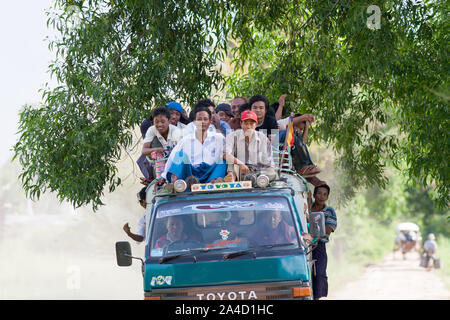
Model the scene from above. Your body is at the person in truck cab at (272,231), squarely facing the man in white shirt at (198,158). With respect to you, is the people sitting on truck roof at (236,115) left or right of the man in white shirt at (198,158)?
right

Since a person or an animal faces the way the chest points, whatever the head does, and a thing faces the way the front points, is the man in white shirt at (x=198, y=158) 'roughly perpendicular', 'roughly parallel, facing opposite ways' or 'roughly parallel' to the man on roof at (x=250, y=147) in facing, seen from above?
roughly parallel

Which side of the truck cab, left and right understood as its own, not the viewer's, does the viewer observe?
front

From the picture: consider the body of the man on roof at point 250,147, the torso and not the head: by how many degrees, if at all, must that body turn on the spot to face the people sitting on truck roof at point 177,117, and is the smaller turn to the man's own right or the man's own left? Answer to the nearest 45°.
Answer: approximately 135° to the man's own right

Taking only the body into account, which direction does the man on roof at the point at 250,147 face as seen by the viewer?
toward the camera

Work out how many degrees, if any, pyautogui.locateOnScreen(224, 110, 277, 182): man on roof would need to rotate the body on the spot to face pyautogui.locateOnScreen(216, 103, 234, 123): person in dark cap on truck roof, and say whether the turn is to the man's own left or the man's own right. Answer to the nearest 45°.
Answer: approximately 180°

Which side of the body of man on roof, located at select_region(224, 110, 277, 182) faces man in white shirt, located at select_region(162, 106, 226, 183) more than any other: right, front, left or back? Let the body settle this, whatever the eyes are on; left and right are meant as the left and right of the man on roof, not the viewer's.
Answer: right

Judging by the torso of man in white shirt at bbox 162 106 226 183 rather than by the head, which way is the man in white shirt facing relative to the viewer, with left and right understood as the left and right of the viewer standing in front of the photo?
facing the viewer
